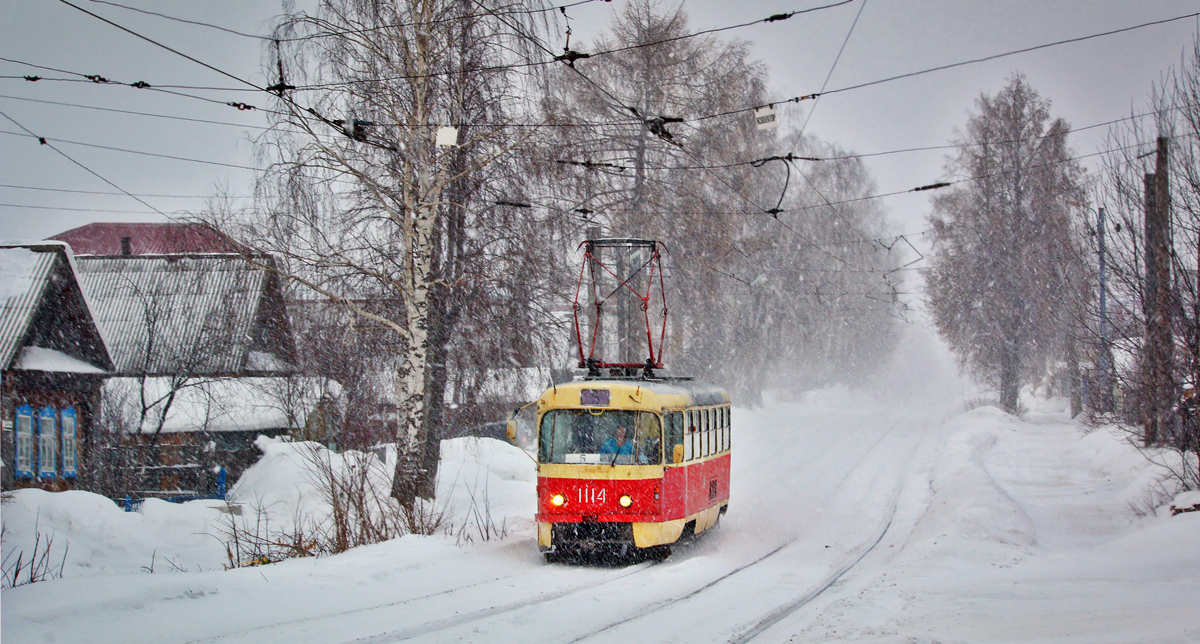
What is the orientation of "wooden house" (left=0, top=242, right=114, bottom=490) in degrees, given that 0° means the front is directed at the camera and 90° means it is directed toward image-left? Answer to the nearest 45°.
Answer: approximately 315°

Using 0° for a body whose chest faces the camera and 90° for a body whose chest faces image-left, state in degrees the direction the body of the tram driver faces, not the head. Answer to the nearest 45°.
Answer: approximately 0°

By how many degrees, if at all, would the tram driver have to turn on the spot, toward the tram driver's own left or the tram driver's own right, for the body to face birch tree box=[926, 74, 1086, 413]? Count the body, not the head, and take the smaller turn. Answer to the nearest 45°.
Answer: approximately 135° to the tram driver's own left

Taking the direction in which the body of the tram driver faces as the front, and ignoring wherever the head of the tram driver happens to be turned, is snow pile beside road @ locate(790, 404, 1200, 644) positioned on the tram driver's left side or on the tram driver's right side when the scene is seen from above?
on the tram driver's left side

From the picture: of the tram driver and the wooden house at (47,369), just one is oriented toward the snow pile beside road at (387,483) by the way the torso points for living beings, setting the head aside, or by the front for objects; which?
the wooden house
